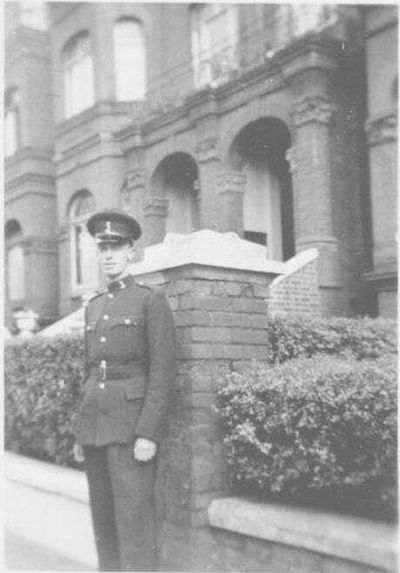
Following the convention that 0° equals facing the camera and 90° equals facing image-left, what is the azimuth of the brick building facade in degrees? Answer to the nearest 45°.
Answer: approximately 45°

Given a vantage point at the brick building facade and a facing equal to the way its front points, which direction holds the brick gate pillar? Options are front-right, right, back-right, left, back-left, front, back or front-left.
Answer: front-left

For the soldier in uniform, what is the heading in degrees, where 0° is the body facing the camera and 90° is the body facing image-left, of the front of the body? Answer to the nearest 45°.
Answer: approximately 45°

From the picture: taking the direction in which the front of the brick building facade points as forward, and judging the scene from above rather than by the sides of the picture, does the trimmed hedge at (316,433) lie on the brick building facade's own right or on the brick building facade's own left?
on the brick building facade's own left

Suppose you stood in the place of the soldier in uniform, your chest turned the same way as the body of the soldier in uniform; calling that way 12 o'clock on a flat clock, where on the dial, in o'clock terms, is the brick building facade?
The brick building facade is roughly at 5 o'clock from the soldier in uniform.

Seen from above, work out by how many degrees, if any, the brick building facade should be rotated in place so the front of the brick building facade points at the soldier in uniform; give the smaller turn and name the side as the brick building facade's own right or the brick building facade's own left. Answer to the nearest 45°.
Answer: approximately 45° to the brick building facade's own left

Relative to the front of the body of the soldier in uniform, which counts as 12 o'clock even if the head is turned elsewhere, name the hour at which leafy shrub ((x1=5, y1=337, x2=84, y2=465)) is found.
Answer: The leafy shrub is roughly at 4 o'clock from the soldier in uniform.
